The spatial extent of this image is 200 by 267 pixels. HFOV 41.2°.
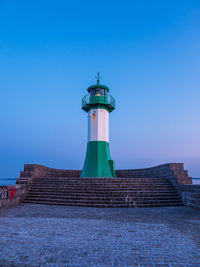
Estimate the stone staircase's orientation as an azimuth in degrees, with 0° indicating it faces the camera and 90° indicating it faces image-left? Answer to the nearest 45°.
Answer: approximately 0°

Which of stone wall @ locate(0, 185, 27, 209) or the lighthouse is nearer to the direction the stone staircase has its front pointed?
the stone wall

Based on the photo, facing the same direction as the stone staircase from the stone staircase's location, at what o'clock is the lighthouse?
The lighthouse is roughly at 6 o'clock from the stone staircase.

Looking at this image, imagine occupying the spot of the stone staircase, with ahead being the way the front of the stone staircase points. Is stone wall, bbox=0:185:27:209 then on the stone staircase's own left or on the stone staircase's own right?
on the stone staircase's own right

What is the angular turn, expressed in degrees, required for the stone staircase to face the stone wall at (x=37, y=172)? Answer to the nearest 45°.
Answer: approximately 135° to its right
